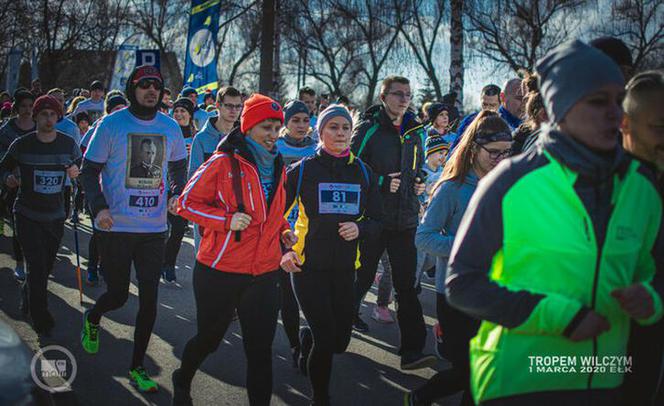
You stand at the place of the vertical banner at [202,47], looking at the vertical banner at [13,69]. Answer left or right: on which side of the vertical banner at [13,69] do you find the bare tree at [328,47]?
right

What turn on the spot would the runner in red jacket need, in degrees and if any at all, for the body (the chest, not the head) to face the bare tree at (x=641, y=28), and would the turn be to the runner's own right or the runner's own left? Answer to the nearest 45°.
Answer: approximately 90° to the runner's own left

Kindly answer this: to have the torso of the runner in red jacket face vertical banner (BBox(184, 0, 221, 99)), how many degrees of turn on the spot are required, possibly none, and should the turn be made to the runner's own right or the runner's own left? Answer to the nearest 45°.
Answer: approximately 135° to the runner's own left

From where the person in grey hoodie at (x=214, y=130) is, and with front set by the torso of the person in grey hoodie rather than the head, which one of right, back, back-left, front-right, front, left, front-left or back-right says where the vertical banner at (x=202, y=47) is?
back-left

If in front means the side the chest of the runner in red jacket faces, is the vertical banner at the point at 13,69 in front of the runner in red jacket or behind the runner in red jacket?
behind

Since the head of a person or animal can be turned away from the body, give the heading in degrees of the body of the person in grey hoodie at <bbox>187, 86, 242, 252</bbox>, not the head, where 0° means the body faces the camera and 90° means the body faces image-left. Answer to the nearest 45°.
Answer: approximately 315°

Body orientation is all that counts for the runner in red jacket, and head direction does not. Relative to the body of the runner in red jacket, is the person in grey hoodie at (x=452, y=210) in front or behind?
in front

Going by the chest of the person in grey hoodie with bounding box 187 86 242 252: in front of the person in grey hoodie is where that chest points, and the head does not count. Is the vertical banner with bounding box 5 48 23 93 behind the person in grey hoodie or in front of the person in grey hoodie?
behind

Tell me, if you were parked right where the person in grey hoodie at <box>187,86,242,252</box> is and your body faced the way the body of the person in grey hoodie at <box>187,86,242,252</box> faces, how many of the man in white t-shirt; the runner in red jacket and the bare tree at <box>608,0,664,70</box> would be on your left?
1
